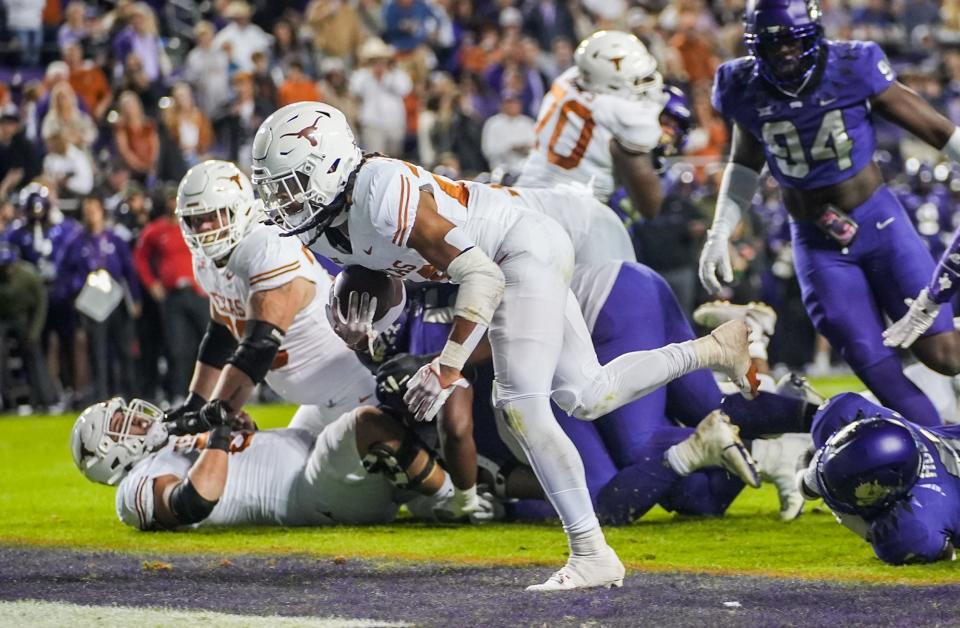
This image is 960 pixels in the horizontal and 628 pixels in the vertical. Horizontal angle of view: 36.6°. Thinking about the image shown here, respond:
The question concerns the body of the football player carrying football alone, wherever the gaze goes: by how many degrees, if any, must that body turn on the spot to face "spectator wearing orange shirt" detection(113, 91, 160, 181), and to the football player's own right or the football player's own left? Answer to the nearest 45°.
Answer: approximately 90° to the football player's own right

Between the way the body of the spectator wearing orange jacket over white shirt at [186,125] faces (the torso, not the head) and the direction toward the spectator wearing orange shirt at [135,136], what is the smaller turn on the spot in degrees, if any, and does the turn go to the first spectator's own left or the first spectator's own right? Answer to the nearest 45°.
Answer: approximately 45° to the first spectator's own right

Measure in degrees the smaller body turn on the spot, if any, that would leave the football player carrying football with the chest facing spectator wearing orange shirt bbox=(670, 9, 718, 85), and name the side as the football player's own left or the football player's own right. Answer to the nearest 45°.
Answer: approximately 90° to the football player's own right

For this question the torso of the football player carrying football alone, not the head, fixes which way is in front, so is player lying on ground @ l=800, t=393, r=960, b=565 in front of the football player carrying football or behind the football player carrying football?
behind

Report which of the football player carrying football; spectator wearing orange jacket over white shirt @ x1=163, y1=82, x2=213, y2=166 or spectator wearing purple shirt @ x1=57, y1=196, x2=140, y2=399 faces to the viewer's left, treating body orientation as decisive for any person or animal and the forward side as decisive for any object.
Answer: the football player carrying football

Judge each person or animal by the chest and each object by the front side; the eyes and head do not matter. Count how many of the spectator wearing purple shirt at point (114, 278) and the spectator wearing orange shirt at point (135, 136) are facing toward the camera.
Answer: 2

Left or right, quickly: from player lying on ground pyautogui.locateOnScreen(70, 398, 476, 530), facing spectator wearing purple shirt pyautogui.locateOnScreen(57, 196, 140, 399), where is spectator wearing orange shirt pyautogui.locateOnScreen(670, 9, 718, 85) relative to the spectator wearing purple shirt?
right

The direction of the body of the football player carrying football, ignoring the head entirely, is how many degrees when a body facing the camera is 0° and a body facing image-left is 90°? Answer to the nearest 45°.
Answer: approximately 90°

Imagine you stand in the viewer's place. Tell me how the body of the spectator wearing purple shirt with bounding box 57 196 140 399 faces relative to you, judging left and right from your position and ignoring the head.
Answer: facing the viewer

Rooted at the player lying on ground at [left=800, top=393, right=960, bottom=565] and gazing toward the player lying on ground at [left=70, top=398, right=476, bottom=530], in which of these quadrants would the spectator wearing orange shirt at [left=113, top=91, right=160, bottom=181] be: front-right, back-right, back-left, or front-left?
front-right

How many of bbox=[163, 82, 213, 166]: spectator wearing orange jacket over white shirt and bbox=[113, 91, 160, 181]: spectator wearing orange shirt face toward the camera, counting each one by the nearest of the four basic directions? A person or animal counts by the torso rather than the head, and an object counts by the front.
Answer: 2

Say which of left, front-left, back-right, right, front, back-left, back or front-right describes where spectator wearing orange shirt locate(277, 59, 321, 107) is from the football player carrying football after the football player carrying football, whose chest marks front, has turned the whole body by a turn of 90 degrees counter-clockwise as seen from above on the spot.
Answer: back

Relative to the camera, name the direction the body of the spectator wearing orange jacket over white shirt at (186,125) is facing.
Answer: toward the camera

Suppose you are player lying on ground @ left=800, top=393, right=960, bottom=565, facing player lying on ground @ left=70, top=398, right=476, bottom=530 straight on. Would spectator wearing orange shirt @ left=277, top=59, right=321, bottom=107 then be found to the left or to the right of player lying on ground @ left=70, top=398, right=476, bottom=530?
right

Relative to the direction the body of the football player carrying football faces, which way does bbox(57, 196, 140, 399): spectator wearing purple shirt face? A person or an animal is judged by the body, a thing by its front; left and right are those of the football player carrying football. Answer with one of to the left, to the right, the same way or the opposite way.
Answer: to the left

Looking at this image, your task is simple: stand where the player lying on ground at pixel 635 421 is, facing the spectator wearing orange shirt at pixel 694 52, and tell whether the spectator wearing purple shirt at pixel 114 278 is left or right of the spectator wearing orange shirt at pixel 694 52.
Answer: left
